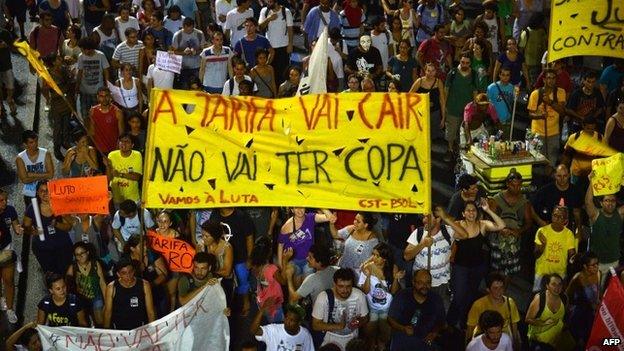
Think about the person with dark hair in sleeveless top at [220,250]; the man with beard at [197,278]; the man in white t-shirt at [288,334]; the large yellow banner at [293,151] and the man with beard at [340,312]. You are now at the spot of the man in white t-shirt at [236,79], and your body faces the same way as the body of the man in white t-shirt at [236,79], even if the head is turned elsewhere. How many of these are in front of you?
5

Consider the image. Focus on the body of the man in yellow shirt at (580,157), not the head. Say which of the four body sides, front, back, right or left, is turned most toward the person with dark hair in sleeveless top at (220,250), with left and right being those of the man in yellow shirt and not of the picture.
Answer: right

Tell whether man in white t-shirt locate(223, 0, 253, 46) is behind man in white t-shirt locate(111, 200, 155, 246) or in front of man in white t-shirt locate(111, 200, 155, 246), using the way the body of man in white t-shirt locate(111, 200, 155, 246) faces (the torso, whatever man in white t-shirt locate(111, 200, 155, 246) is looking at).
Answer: behind

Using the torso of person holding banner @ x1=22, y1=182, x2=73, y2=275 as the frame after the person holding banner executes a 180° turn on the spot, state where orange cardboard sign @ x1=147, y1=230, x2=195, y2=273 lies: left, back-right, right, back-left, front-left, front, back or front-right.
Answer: back-right

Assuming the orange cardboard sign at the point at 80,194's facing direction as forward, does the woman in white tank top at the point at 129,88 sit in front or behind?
behind

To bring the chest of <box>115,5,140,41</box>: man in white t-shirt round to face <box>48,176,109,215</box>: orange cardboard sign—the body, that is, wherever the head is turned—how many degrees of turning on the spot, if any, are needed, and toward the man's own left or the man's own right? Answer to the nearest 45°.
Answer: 0° — they already face it

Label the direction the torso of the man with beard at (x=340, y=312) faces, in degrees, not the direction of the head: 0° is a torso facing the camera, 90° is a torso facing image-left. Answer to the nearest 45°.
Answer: approximately 0°

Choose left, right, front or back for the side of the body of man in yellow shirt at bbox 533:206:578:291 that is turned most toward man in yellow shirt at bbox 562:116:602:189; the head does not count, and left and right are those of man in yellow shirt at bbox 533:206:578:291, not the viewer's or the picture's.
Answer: back

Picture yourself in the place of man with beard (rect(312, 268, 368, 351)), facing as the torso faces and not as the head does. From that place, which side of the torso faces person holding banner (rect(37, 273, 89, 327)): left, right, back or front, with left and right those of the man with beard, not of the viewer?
right

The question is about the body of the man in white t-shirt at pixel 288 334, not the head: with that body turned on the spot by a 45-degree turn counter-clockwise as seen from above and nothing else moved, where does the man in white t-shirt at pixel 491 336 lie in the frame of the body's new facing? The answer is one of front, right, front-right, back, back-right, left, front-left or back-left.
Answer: front-left
